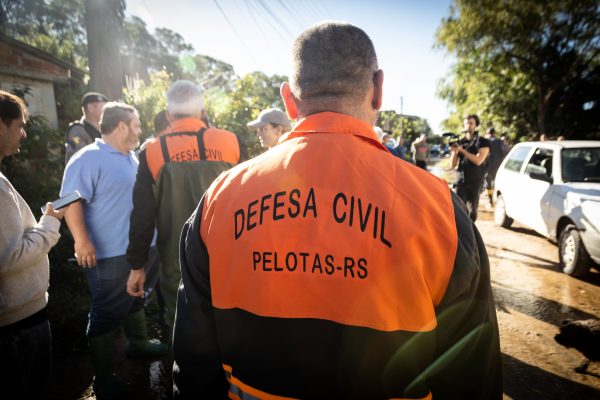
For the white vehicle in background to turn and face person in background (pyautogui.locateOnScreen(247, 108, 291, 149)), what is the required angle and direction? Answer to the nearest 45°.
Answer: approximately 90° to its right

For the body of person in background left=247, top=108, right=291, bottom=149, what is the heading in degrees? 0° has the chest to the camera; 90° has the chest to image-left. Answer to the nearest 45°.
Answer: approximately 45°

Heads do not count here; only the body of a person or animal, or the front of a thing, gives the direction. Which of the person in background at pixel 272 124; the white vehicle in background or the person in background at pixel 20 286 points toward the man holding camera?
the person in background at pixel 20 286

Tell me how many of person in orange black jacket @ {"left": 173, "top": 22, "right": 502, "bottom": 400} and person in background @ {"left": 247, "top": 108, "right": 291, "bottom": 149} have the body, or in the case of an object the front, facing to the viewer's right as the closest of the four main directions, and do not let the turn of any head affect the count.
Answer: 0

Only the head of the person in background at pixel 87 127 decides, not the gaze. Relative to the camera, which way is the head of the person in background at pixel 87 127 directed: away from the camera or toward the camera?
toward the camera

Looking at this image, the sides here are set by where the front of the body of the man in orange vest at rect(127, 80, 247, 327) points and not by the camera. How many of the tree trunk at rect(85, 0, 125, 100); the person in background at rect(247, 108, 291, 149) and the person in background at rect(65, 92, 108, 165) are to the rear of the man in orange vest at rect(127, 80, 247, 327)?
0

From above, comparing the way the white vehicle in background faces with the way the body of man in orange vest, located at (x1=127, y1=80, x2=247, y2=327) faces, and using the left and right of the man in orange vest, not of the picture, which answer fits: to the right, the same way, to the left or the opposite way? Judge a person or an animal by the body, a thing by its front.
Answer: the opposite way

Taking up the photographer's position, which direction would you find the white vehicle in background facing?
facing the viewer and to the right of the viewer

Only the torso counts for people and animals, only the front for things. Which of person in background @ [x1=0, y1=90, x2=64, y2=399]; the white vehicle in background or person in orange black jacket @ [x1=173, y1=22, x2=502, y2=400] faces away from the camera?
the person in orange black jacket

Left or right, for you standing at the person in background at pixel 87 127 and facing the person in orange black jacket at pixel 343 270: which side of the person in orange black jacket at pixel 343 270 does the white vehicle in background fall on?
left

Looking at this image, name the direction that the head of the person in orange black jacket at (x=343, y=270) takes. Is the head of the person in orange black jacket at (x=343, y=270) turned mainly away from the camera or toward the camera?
away from the camera

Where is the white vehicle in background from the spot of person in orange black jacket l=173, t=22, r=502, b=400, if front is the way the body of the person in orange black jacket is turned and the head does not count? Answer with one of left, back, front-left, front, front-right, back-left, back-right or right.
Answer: front-right

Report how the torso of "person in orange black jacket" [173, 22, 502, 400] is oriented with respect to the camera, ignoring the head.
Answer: away from the camera

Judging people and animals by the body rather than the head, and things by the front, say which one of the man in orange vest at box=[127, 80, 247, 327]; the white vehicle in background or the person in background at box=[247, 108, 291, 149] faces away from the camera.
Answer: the man in orange vest

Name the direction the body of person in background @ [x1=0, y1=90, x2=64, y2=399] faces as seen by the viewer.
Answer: to the viewer's right

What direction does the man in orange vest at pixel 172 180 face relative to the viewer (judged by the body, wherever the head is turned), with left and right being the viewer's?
facing away from the viewer

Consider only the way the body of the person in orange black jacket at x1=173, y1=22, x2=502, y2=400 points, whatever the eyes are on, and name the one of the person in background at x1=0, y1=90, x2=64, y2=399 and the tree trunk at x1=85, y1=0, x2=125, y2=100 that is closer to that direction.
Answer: the tree trunk

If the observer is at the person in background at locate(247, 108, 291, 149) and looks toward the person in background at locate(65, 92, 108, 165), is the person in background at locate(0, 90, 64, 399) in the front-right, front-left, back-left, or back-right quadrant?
front-left

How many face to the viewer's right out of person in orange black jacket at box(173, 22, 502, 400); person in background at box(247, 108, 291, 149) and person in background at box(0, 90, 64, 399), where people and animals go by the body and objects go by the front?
1

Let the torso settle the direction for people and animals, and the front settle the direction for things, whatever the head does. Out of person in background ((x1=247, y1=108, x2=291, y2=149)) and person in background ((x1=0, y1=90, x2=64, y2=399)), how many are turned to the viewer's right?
1

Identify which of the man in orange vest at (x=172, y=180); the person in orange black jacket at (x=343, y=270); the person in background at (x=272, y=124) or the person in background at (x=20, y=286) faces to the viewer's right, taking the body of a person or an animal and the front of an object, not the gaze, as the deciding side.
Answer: the person in background at (x=20, y=286)

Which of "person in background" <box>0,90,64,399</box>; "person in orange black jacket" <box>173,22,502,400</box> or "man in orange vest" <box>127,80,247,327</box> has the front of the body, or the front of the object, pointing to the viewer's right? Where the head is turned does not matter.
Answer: the person in background

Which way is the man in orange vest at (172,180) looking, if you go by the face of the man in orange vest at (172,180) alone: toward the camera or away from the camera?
away from the camera
